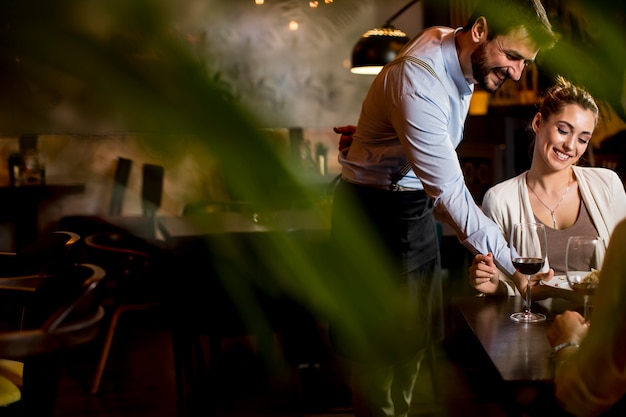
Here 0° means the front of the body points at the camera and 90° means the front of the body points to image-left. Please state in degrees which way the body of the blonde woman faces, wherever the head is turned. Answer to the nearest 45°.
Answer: approximately 0°

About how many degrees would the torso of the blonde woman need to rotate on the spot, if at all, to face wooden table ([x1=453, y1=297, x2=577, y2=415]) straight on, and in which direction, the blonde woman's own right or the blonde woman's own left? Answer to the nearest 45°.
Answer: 0° — they already face it

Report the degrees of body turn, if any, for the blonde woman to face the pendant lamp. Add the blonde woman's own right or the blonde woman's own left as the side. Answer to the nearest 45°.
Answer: approximately 135° to the blonde woman's own right

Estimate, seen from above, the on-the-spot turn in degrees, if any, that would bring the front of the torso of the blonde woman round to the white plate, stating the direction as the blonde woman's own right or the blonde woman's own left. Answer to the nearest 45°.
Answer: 0° — they already face it

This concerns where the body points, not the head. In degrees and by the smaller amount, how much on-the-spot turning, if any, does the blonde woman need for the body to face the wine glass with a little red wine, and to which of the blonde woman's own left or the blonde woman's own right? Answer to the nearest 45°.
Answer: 0° — they already face it
